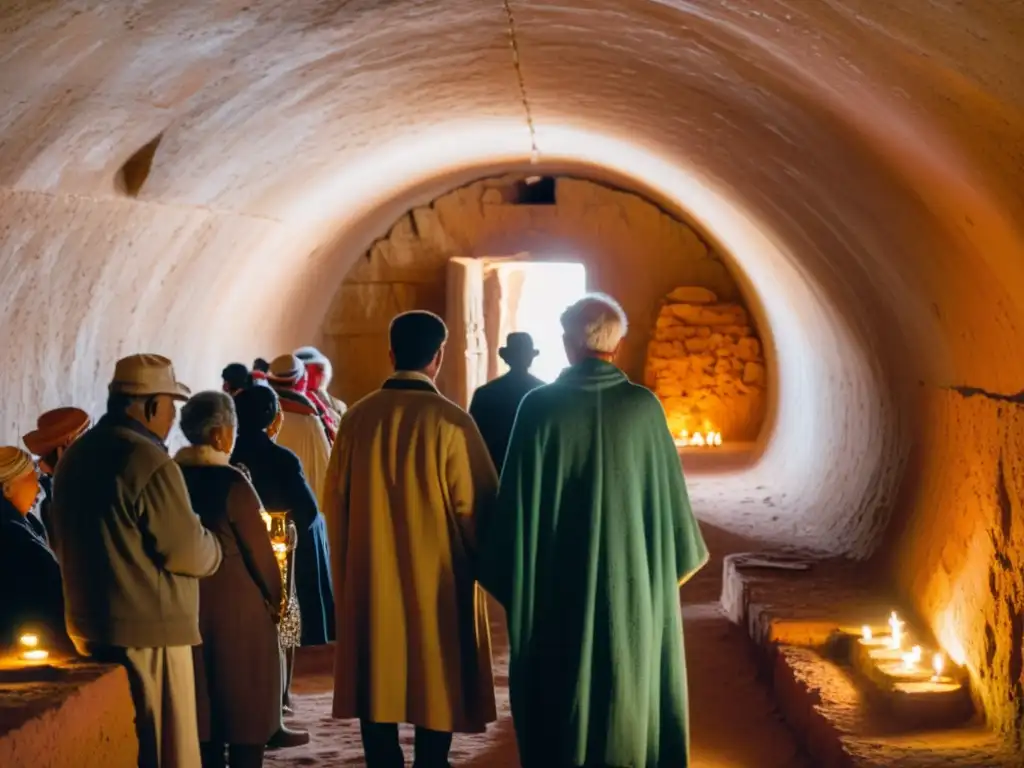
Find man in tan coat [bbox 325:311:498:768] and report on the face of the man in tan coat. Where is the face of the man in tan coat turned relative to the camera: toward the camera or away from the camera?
away from the camera

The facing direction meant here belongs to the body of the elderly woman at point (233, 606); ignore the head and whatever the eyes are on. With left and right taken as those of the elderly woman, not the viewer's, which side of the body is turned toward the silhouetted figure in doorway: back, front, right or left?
front

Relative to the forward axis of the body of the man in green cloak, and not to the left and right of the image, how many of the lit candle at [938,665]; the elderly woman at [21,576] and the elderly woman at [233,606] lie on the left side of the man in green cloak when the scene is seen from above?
2

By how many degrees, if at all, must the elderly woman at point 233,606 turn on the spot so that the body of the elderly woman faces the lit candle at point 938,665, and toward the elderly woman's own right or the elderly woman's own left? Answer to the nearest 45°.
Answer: approximately 45° to the elderly woman's own right

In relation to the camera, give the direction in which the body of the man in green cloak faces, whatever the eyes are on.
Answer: away from the camera

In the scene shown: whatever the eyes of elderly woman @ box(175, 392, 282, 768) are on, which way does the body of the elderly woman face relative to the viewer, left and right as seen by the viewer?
facing away from the viewer and to the right of the viewer

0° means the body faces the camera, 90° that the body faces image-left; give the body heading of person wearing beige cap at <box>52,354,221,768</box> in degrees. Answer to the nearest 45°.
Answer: approximately 225°

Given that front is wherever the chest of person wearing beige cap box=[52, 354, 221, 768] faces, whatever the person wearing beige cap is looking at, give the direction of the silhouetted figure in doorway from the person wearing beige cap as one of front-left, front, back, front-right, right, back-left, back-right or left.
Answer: front

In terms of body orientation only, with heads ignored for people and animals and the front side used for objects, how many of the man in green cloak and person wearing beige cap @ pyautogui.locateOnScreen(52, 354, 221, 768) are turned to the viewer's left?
0

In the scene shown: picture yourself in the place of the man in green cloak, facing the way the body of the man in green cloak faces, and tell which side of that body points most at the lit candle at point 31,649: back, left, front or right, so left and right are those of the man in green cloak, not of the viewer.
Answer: left

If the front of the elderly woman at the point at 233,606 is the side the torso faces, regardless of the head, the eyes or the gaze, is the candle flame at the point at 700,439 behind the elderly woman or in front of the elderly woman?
in front

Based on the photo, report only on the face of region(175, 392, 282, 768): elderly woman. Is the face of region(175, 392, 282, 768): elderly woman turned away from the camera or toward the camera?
away from the camera

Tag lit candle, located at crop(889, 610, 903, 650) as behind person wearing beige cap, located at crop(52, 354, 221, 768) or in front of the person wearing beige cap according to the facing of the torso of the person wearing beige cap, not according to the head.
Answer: in front

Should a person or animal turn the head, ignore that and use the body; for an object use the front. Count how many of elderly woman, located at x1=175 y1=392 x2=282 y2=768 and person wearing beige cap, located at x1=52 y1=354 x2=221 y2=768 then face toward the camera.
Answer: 0
